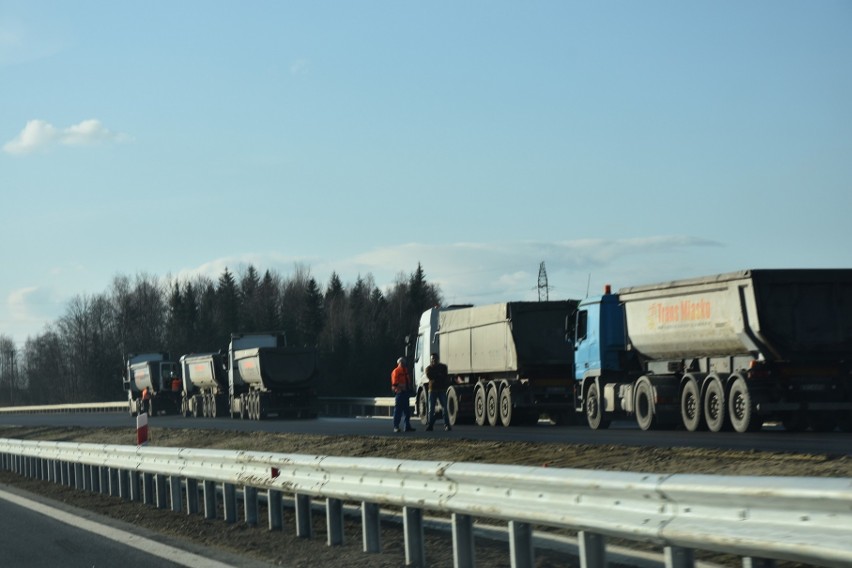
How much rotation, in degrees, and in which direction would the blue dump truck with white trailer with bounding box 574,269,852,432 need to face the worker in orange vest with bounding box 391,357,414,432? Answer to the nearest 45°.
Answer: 0° — it already faces them

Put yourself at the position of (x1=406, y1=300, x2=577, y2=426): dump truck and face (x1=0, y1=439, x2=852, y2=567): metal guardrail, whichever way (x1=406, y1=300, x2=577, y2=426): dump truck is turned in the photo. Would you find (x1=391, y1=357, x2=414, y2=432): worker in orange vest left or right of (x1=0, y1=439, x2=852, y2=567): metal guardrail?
right

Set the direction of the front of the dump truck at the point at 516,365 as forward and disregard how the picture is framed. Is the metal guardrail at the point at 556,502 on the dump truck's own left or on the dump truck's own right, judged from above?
on the dump truck's own left

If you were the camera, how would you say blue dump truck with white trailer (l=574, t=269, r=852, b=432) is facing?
facing away from the viewer and to the left of the viewer

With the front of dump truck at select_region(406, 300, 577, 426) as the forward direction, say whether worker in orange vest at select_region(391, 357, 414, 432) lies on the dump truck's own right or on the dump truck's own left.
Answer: on the dump truck's own left

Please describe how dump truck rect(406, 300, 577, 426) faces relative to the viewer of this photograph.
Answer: facing away from the viewer and to the left of the viewer

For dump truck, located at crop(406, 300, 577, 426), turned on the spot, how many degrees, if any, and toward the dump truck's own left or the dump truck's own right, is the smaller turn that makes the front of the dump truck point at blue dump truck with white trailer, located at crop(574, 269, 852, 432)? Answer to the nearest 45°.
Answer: approximately 180°
